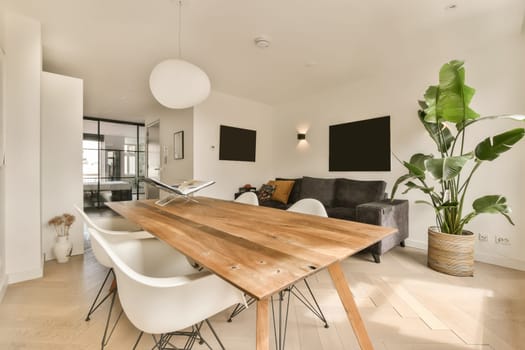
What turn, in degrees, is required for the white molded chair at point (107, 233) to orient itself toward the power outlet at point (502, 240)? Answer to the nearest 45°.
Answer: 0° — it already faces it

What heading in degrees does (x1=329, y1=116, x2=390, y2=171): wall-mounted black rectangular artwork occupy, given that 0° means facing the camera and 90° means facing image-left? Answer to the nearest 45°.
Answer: approximately 45°

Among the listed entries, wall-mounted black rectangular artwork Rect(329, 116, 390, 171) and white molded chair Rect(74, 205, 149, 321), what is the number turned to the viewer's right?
1

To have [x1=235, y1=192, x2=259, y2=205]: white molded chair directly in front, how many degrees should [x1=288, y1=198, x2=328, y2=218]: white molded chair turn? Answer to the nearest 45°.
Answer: approximately 90° to its right

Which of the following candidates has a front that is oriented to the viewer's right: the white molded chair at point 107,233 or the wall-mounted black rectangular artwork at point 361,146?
the white molded chair

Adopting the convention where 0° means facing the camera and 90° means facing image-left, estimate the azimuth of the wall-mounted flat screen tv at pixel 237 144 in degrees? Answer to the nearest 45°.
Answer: approximately 315°

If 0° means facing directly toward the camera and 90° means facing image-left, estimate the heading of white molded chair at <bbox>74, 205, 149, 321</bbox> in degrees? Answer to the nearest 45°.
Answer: approximately 270°

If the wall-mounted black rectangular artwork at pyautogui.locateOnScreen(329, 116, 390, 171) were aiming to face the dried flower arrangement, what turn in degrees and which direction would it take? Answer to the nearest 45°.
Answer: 0° — it already faces it

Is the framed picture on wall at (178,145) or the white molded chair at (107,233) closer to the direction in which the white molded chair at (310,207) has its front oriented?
the white molded chair
